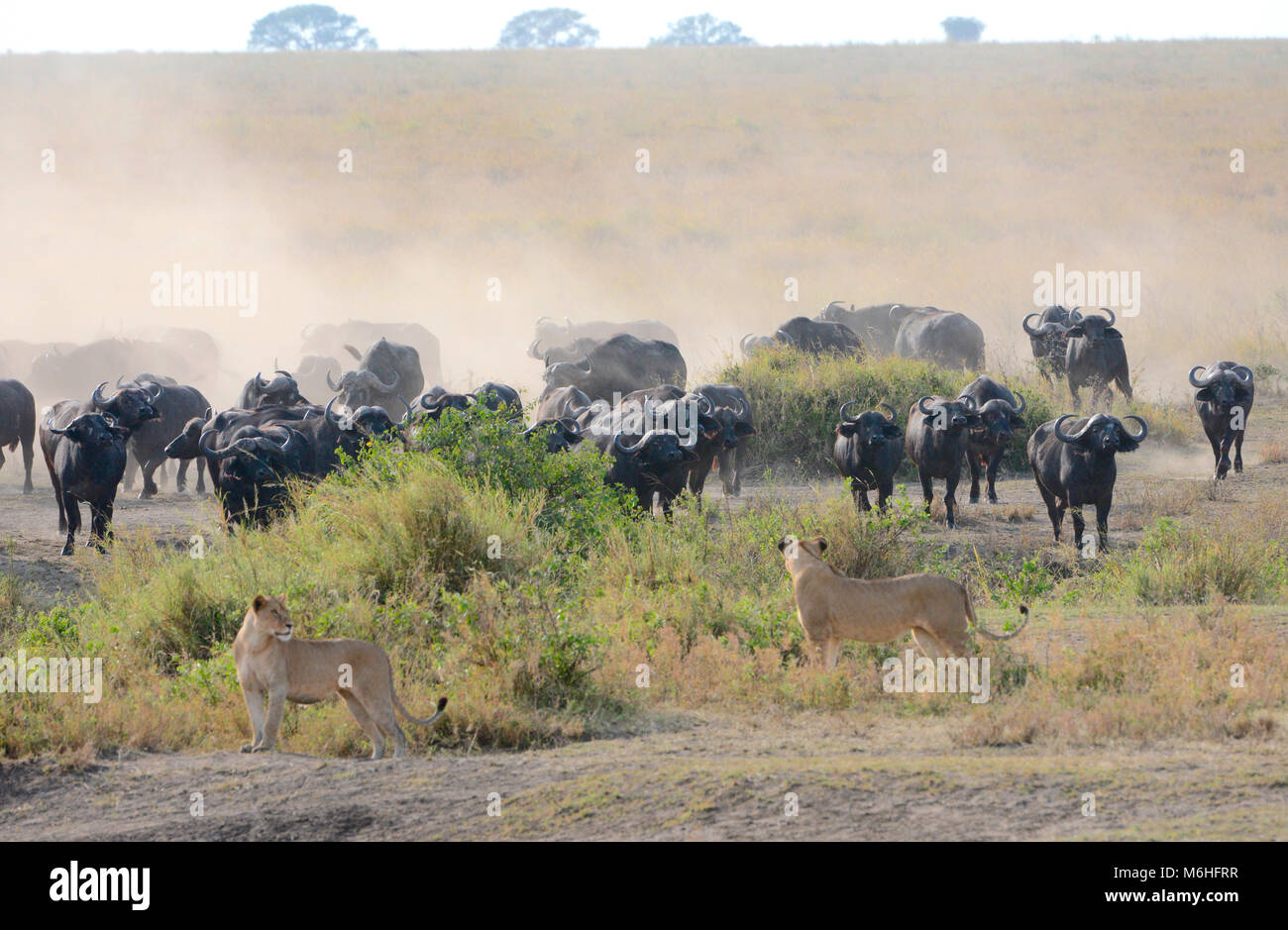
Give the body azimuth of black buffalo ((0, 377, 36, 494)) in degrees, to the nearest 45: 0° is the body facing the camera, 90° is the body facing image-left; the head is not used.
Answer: approximately 90°

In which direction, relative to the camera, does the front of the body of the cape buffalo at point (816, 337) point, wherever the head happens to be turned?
to the viewer's left

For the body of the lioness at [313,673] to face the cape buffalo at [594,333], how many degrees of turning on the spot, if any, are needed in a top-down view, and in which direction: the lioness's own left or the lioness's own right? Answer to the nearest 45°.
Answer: approximately 90° to the lioness's own right

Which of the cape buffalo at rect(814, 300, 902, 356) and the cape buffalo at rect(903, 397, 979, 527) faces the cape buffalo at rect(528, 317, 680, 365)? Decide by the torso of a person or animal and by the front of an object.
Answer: the cape buffalo at rect(814, 300, 902, 356)

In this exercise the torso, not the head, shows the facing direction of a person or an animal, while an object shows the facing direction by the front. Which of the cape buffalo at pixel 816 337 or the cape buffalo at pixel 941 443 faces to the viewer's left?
the cape buffalo at pixel 816 337

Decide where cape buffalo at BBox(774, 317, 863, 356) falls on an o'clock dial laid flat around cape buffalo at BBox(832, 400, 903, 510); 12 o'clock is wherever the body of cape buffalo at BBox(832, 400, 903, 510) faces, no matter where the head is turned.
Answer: cape buffalo at BBox(774, 317, 863, 356) is roughly at 6 o'clock from cape buffalo at BBox(832, 400, 903, 510).

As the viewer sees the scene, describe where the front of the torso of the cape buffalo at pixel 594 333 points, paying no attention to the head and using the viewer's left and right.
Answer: facing to the left of the viewer

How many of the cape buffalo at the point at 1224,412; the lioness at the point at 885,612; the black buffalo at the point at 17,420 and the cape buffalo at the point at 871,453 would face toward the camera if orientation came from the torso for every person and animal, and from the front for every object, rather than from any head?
2

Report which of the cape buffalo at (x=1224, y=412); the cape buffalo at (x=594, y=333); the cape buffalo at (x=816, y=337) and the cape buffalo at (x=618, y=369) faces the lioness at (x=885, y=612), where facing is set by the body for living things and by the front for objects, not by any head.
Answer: the cape buffalo at (x=1224, y=412)

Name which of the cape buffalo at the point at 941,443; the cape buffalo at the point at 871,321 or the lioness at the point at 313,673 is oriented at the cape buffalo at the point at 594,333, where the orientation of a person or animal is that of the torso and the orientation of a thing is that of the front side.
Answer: the cape buffalo at the point at 871,321
